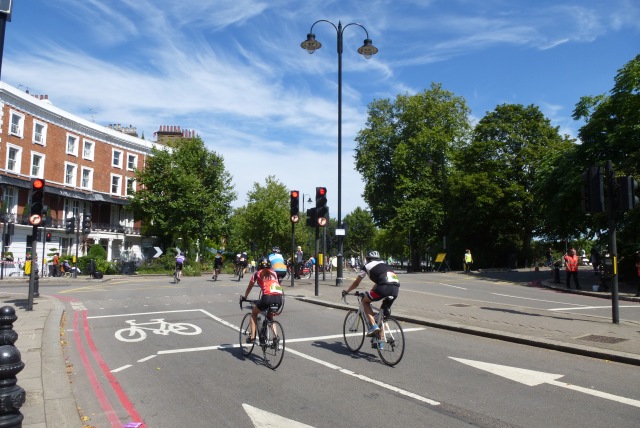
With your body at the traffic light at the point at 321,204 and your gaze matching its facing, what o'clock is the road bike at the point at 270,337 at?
The road bike is roughly at 12 o'clock from the traffic light.

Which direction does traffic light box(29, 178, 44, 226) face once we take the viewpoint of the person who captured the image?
facing the viewer

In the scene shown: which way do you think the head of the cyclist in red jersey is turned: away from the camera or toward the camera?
away from the camera

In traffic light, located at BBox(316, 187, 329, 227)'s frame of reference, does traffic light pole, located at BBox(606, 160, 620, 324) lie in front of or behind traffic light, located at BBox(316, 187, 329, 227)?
in front

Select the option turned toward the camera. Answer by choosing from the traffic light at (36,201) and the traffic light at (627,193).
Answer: the traffic light at (36,201)

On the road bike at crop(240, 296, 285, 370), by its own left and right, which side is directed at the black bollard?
left

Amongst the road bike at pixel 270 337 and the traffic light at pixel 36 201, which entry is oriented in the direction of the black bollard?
the traffic light

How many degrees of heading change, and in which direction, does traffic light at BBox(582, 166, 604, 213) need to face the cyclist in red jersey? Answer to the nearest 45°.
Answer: approximately 135° to its left

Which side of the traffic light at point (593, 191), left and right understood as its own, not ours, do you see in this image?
back

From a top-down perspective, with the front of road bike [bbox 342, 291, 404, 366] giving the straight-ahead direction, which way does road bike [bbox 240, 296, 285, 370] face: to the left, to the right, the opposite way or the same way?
the same way

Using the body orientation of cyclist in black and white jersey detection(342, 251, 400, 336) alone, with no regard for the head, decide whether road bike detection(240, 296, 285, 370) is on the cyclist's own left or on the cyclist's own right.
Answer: on the cyclist's own left

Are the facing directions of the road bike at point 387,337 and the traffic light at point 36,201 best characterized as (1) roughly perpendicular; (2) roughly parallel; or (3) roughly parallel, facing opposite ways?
roughly parallel, facing opposite ways

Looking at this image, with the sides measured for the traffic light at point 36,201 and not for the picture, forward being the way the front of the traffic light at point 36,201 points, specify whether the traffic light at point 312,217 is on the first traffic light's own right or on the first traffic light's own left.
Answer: on the first traffic light's own left

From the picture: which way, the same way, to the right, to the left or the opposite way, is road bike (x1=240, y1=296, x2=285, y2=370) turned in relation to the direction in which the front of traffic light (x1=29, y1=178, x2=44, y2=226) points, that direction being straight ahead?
the opposite way

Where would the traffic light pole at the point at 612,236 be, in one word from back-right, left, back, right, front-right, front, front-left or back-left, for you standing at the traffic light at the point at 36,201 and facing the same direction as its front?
front-left

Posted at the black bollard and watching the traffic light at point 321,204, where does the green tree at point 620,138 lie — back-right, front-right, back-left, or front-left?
front-right

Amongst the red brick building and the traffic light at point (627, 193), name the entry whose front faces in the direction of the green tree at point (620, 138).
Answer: the red brick building

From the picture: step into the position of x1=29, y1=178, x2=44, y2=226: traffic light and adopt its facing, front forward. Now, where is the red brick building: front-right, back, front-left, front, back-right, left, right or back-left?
back

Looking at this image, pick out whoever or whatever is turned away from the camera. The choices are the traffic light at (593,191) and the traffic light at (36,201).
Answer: the traffic light at (593,191)

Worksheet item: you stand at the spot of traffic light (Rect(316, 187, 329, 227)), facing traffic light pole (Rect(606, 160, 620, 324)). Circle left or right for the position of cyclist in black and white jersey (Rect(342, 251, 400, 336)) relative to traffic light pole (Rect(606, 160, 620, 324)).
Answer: right
